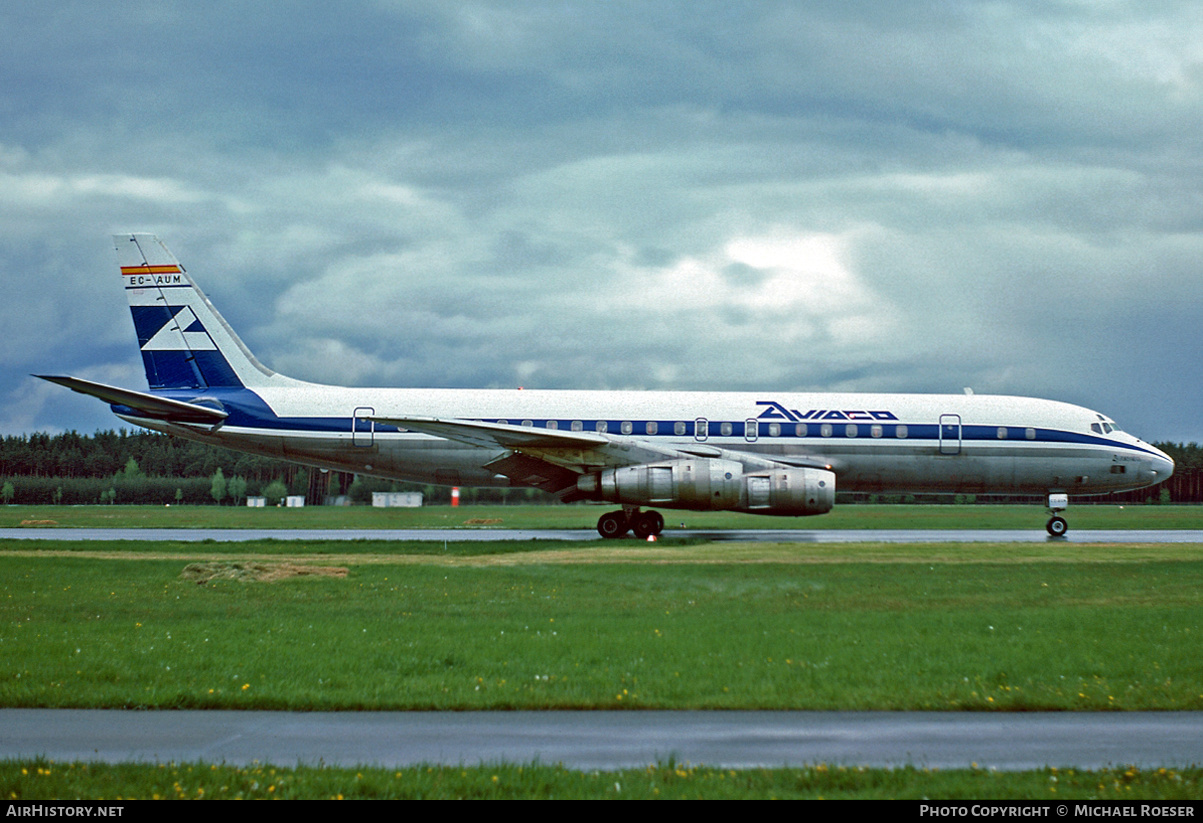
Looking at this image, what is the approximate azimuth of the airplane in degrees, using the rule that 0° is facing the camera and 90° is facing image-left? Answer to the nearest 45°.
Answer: approximately 270°
